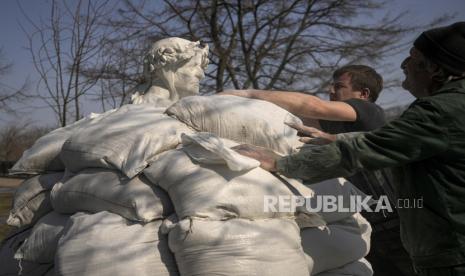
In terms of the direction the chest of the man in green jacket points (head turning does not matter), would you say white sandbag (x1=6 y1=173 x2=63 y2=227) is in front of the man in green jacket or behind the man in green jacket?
in front

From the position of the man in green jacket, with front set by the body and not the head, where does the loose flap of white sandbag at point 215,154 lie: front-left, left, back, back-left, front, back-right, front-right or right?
front

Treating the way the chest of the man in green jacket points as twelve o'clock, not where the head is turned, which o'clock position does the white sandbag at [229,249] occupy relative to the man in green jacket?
The white sandbag is roughly at 12 o'clock from the man in green jacket.

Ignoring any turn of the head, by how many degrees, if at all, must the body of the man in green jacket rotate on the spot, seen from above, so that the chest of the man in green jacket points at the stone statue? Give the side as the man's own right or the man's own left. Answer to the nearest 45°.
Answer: approximately 45° to the man's own right

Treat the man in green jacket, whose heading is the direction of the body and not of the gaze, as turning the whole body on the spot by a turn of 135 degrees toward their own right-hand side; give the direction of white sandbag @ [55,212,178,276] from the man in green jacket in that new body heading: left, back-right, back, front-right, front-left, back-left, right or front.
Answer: back-left

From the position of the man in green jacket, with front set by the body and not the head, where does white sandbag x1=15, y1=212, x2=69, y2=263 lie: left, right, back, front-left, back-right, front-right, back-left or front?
front

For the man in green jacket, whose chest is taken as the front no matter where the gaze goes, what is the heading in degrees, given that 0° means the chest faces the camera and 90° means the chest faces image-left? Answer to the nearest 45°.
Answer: approximately 90°

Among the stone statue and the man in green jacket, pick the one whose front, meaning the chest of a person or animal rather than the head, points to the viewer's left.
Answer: the man in green jacket

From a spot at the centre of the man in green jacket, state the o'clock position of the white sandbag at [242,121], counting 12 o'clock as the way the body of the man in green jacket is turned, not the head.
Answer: The white sandbag is roughly at 1 o'clock from the man in green jacket.

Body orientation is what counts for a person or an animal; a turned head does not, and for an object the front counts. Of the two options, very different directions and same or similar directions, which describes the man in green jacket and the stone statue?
very different directions

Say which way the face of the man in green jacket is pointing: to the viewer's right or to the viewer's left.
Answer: to the viewer's left

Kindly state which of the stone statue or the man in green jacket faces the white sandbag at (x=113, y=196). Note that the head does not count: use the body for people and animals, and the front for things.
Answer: the man in green jacket
